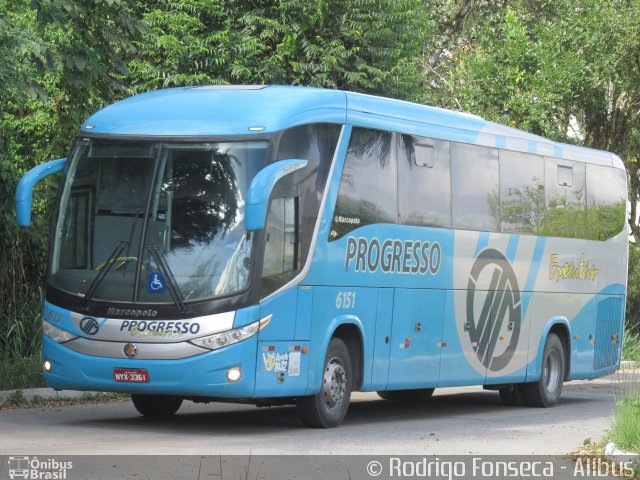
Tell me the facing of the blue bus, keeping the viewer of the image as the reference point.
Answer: facing the viewer and to the left of the viewer
